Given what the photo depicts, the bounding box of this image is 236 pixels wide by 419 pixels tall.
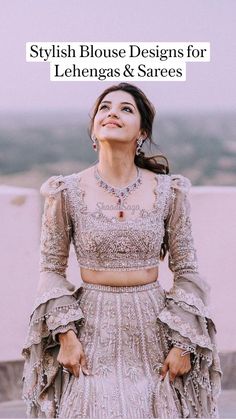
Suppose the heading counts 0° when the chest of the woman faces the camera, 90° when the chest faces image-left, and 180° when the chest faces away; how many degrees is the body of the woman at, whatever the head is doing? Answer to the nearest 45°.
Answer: approximately 0°
